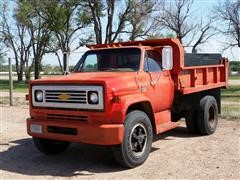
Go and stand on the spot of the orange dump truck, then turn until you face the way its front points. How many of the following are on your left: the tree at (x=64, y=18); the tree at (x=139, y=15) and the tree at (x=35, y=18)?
0

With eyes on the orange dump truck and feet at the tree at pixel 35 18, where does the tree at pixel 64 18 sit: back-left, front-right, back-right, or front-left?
front-left

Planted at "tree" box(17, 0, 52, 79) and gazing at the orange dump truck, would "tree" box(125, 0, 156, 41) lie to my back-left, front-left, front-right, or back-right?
front-left

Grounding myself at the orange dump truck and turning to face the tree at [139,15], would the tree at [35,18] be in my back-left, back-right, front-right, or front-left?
front-left

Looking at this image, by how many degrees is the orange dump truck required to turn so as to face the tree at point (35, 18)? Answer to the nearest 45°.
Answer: approximately 135° to its right

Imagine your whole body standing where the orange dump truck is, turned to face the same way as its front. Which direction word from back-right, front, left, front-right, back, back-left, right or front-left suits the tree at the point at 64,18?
back-right

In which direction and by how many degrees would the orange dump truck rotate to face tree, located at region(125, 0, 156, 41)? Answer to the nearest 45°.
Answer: approximately 135° to its right

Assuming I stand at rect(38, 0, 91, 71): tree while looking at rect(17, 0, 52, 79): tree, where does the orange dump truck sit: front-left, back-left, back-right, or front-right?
back-left

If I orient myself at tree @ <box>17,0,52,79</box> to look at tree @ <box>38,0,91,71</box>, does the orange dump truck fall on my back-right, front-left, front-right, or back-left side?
front-right
